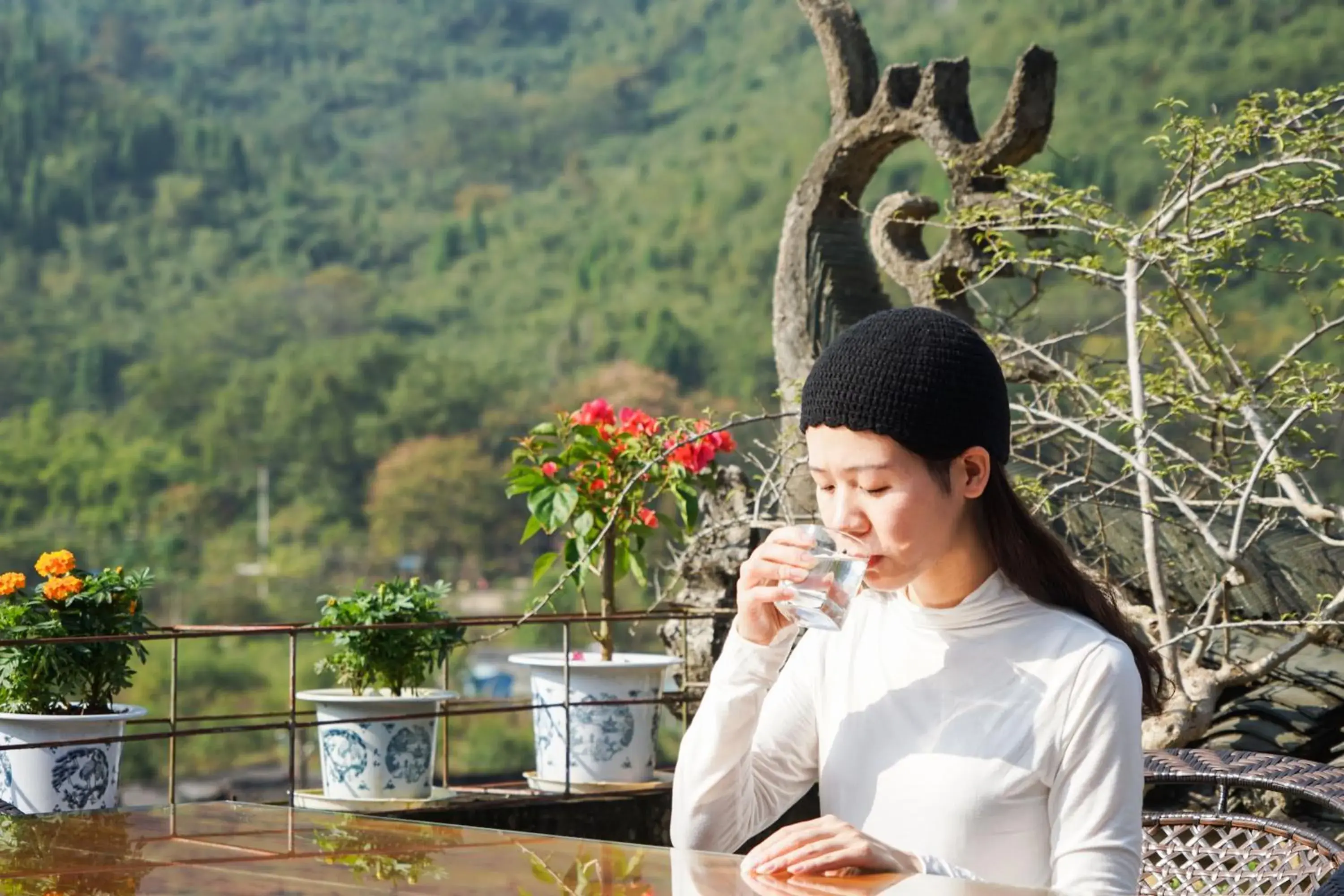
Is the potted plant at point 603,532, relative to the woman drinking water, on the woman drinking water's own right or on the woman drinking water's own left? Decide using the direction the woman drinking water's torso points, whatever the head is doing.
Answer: on the woman drinking water's own right

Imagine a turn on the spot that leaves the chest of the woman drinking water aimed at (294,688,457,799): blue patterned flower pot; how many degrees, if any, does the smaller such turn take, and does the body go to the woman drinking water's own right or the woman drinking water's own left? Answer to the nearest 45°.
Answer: approximately 90° to the woman drinking water's own right

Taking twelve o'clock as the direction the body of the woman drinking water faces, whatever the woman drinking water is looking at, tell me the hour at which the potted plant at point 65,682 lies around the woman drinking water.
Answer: The potted plant is roughly at 3 o'clock from the woman drinking water.

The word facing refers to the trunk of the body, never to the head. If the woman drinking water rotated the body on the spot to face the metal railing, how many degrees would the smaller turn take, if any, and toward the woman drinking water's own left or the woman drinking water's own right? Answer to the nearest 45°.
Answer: approximately 90° to the woman drinking water's own right

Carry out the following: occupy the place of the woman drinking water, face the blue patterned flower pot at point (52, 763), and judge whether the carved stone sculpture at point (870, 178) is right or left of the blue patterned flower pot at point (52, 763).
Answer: right

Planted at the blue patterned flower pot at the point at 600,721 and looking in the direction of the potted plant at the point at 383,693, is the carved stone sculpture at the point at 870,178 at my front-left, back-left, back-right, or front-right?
back-right

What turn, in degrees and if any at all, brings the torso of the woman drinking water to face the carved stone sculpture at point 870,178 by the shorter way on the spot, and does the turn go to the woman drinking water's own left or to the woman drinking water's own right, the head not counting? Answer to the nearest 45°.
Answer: approximately 135° to the woman drinking water's own right

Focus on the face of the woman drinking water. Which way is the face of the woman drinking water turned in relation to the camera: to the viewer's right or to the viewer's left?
to the viewer's left

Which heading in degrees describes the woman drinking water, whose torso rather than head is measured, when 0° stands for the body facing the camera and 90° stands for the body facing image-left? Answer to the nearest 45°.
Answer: approximately 45°

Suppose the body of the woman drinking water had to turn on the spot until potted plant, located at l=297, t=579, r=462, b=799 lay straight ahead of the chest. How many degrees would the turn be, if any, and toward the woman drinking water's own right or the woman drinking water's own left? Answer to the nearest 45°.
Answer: approximately 90° to the woman drinking water's own right

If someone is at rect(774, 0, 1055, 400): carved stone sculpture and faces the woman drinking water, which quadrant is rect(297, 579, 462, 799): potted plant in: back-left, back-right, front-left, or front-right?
front-right
